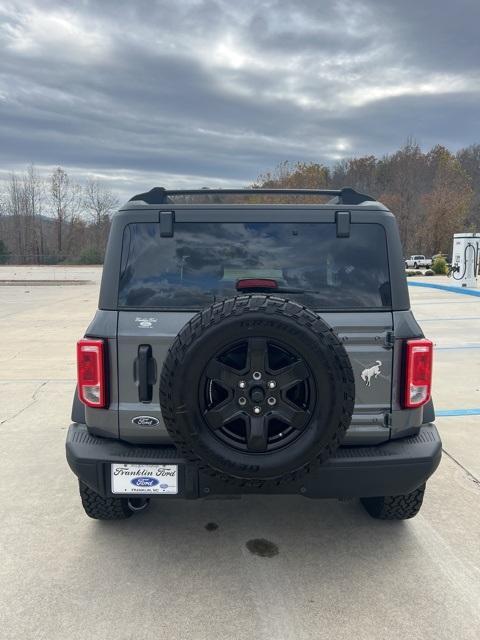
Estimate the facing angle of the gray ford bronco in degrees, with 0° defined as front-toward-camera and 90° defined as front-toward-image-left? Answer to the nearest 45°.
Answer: approximately 180°
